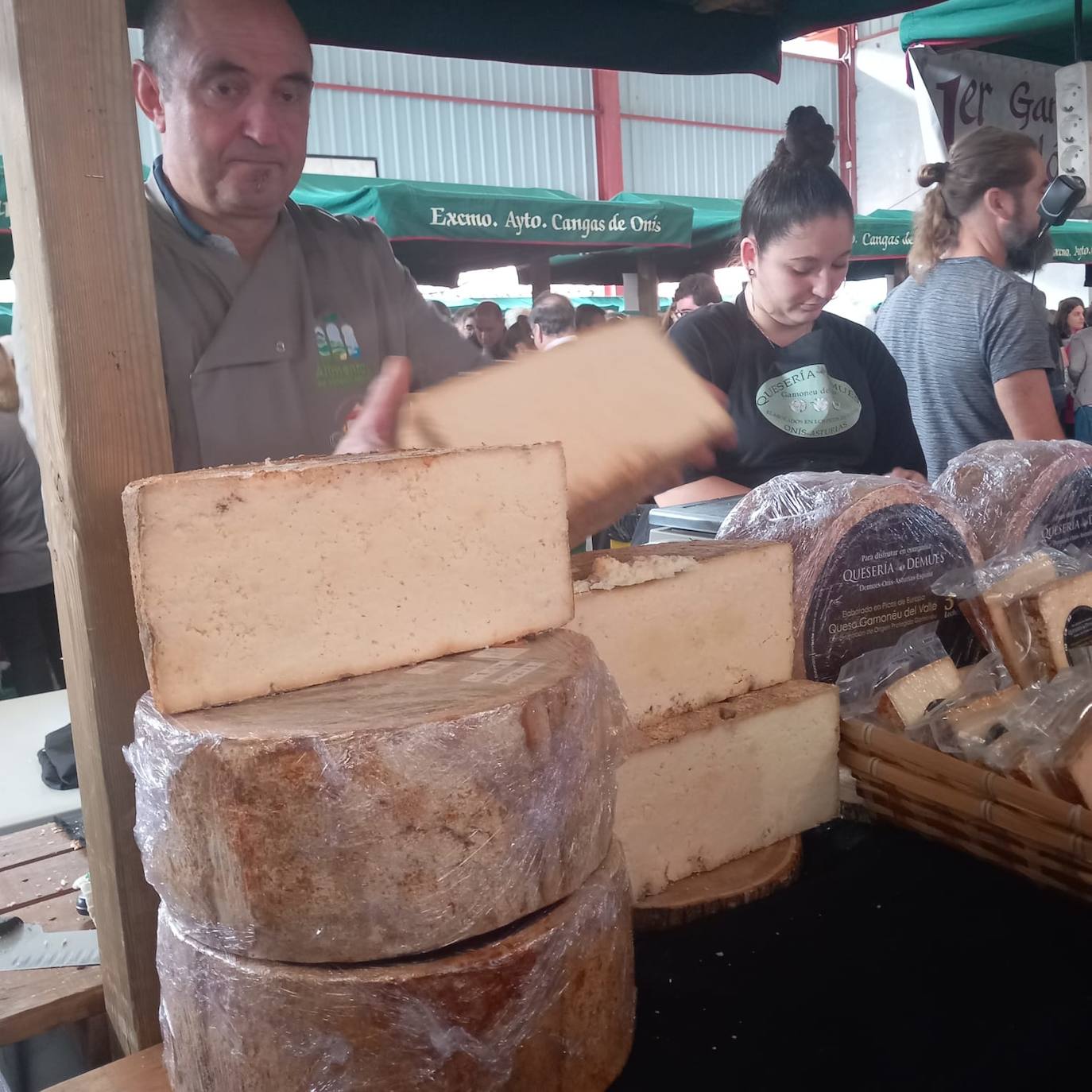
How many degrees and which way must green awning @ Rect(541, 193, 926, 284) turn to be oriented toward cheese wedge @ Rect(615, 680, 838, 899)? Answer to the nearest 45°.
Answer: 0° — it already faces it

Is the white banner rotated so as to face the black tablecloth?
yes

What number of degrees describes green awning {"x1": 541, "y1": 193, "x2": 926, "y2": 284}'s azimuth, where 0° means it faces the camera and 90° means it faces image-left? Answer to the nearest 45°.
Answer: approximately 0°

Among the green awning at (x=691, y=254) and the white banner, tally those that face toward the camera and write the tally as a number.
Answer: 2

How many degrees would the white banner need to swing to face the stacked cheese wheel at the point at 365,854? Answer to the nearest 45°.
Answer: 0° — it already faces it
